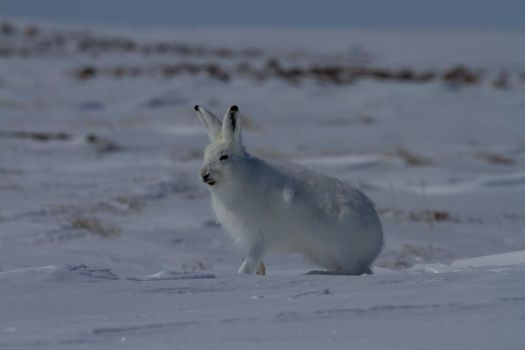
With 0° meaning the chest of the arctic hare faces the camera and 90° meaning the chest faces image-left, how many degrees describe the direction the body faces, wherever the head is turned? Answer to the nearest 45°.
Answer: approximately 90°
